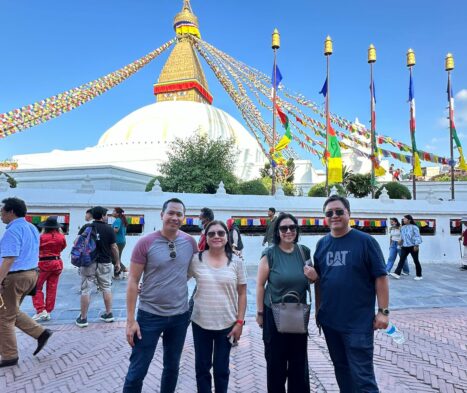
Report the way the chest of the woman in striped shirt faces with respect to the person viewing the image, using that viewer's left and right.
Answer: facing the viewer

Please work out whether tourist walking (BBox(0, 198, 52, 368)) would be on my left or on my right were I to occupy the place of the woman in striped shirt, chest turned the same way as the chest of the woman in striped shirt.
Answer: on my right

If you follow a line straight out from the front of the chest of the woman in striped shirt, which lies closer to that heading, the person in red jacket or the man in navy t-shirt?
the man in navy t-shirt

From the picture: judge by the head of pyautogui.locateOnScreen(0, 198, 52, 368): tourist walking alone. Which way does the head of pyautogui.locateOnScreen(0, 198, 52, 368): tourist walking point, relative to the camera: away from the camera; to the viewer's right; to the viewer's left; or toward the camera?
to the viewer's left

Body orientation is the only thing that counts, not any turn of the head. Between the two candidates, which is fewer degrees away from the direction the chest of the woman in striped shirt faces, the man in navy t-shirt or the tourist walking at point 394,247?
the man in navy t-shirt
